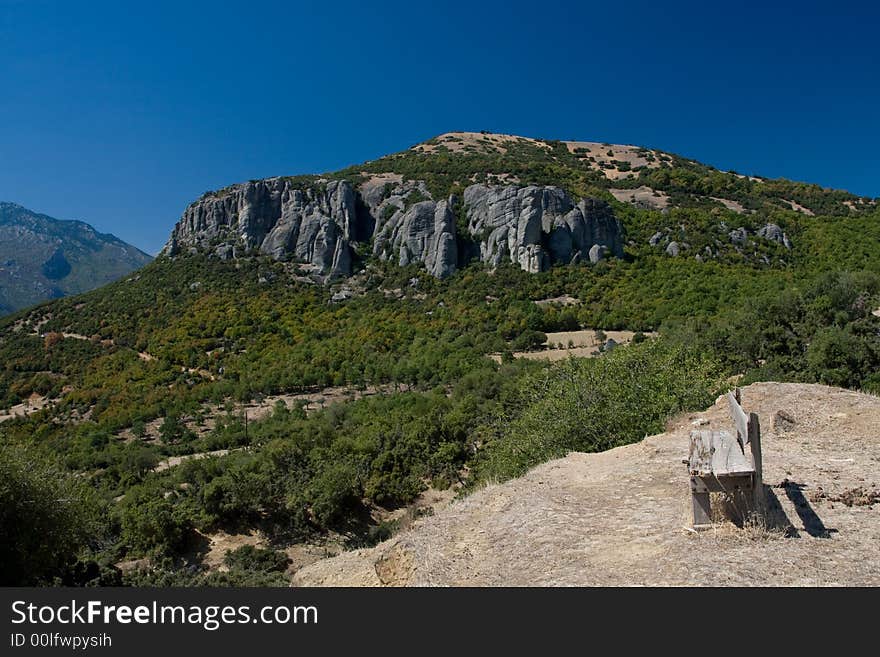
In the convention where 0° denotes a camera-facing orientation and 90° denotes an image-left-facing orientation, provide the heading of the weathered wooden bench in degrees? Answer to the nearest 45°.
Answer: approximately 90°
